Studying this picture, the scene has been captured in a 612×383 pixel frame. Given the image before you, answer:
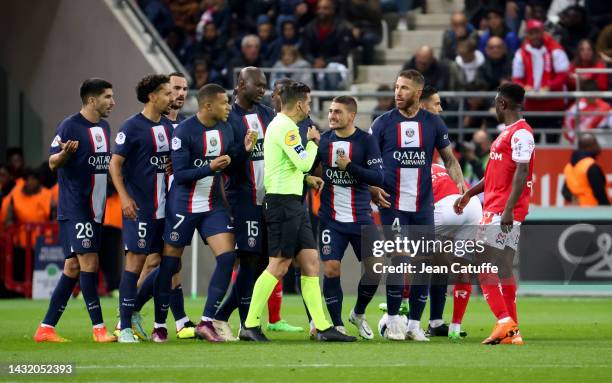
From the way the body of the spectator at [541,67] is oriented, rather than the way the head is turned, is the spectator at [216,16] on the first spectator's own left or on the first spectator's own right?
on the first spectator's own right

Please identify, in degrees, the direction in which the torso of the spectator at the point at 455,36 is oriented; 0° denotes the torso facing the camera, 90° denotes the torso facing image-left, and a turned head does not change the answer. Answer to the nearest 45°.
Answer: approximately 0°

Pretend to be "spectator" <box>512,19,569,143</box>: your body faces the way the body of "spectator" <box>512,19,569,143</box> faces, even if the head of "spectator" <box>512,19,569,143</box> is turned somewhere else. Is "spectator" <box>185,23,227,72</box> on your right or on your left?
on your right

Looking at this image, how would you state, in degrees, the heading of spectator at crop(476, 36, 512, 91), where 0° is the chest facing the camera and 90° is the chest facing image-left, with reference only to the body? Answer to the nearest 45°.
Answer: approximately 0°

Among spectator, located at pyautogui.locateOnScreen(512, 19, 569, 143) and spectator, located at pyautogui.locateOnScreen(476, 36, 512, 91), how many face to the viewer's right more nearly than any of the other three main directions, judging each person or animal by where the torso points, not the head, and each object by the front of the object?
0
